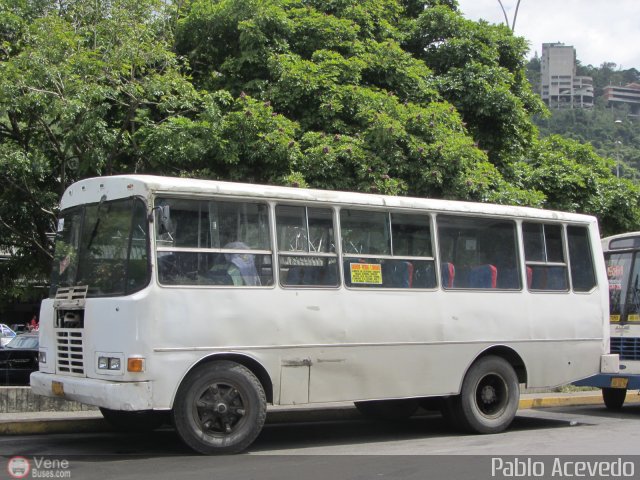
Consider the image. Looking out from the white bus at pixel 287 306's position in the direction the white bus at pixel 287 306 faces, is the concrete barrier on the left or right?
on its right

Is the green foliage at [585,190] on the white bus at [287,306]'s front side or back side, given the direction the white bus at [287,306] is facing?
on the back side

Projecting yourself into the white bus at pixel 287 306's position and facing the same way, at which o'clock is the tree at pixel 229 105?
The tree is roughly at 4 o'clock from the white bus.

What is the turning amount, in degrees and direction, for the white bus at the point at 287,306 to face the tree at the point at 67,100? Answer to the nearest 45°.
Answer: approximately 90° to its right

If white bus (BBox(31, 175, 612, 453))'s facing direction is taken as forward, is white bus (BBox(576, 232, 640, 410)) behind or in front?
behind
